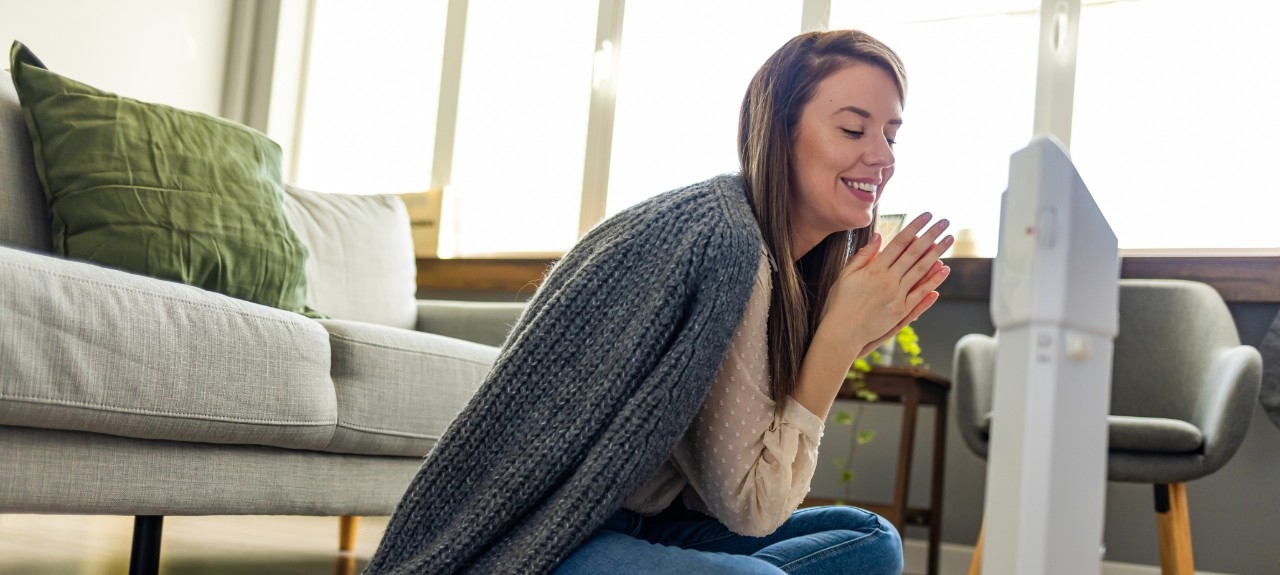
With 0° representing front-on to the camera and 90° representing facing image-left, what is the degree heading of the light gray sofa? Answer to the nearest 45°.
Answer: approximately 315°

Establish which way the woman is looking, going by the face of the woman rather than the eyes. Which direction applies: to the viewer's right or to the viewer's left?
to the viewer's right

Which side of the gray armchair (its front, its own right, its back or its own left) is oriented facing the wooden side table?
right

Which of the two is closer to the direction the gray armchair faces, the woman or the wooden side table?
the woman

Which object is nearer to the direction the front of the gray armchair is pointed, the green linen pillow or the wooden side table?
the green linen pillow

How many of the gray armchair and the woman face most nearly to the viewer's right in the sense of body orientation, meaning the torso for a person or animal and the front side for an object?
1

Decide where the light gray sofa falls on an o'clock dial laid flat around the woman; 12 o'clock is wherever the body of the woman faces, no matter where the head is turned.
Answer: The light gray sofa is roughly at 7 o'clock from the woman.

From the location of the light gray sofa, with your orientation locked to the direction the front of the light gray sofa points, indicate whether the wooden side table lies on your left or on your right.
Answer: on your left

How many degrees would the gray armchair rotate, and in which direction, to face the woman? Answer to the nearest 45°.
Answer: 0° — it already faces them

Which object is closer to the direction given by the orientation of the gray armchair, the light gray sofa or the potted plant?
the light gray sofa

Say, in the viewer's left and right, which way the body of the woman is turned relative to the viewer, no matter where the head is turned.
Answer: facing to the right of the viewer

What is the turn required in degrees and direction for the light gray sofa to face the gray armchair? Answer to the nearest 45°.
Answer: approximately 45° to its left
